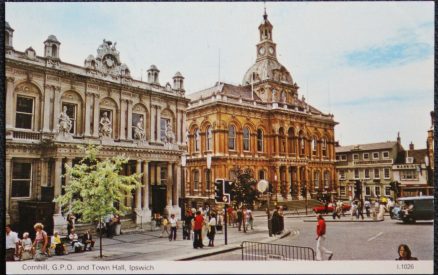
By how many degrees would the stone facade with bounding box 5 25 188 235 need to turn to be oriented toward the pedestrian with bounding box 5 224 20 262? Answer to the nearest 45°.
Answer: approximately 45° to its right

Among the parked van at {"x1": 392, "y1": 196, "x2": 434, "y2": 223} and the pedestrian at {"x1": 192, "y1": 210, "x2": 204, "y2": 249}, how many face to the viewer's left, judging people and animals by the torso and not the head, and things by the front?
1

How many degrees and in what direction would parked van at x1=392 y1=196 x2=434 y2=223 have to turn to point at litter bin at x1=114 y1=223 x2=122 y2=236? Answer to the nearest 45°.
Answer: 0° — it already faces it

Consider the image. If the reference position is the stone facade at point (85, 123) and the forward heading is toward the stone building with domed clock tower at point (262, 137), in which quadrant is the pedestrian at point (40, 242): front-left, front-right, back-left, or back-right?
back-right

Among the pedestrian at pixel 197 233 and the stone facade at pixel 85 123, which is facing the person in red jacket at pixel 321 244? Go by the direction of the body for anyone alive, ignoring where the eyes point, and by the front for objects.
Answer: the stone facade

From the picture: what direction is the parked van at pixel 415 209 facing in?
to the viewer's left

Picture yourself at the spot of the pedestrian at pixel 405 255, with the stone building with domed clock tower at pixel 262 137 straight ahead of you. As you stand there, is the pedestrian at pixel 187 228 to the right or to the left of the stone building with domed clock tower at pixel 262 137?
left
